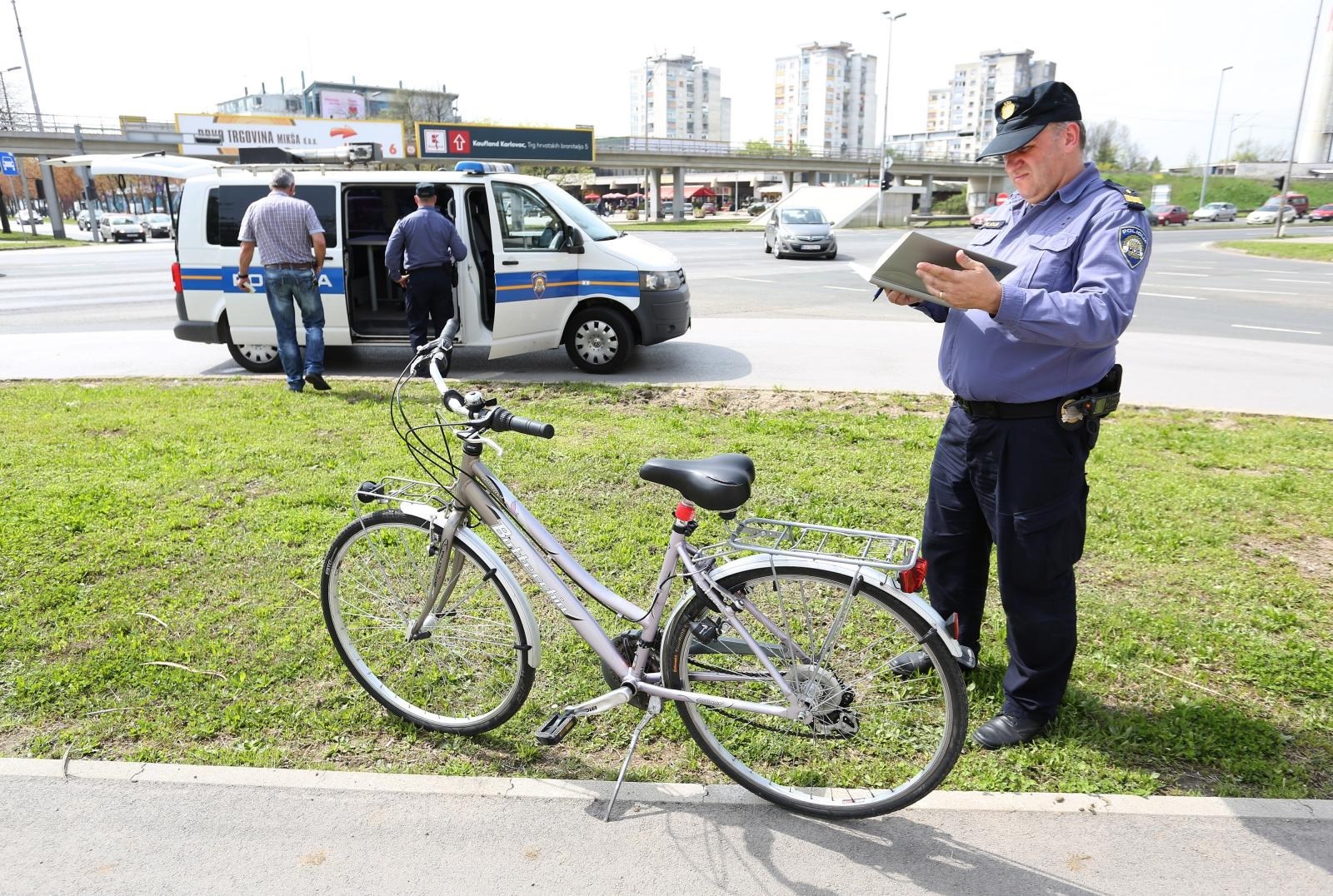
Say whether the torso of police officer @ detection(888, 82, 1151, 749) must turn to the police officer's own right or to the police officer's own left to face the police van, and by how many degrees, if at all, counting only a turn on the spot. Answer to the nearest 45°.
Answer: approximately 90° to the police officer's own right

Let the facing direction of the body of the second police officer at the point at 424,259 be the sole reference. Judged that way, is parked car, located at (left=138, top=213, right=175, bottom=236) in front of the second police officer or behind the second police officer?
in front

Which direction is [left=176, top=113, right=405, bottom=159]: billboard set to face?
toward the camera

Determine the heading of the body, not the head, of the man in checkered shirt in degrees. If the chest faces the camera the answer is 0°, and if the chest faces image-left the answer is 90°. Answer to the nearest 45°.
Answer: approximately 180°

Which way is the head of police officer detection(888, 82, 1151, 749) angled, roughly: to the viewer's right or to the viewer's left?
to the viewer's left

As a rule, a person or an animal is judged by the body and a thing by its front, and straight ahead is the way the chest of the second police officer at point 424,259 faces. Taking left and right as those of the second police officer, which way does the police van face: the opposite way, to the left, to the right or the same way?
to the right

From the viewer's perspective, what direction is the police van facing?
to the viewer's right

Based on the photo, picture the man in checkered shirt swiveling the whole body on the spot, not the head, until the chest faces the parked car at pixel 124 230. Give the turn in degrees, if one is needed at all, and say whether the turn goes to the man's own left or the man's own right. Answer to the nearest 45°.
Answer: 0° — they already face it

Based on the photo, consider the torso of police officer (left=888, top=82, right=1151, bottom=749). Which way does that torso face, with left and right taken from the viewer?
facing the viewer and to the left of the viewer

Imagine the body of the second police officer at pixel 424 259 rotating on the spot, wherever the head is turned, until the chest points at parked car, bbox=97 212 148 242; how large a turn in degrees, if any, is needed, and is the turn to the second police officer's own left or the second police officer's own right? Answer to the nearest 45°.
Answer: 0° — they already face it

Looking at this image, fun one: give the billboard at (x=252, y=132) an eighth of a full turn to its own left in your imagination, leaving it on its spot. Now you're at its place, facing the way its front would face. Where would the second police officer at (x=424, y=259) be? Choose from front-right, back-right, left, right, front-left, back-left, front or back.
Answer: front-right

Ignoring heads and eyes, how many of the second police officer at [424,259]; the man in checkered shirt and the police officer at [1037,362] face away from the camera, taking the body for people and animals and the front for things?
2

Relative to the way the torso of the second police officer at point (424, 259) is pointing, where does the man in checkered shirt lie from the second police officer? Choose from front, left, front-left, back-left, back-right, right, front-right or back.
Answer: left

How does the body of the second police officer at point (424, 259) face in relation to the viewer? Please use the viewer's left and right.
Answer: facing away from the viewer
